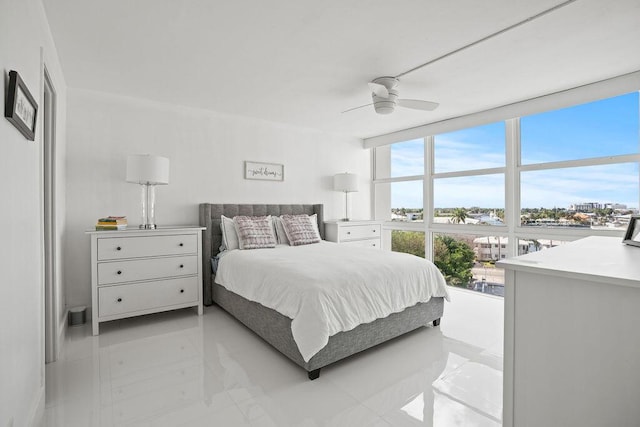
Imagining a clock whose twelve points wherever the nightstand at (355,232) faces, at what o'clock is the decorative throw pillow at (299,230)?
The decorative throw pillow is roughly at 3 o'clock from the nightstand.

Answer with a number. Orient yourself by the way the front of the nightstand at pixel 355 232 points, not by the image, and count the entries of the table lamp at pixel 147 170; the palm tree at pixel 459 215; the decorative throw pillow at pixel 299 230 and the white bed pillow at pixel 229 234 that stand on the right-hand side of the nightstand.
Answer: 3

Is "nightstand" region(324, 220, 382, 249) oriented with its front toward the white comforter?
no

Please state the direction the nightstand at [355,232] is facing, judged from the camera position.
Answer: facing the viewer and to the right of the viewer

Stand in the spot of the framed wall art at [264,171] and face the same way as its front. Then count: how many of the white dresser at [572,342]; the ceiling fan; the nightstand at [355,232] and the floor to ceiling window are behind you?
0

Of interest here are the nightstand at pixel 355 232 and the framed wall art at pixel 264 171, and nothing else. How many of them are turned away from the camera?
0

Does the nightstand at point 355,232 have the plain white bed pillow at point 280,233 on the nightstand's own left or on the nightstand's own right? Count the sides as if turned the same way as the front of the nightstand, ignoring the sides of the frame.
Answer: on the nightstand's own right

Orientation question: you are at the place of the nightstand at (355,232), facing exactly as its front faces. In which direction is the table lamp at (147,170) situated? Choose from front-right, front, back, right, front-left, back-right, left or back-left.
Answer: right

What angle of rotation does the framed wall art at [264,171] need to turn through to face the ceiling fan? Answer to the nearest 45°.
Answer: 0° — it already faces it

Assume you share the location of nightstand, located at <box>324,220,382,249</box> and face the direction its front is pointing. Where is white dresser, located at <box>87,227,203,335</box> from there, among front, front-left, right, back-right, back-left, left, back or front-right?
right

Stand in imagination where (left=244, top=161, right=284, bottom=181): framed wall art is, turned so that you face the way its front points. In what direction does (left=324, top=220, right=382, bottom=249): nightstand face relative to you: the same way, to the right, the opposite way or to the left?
the same way

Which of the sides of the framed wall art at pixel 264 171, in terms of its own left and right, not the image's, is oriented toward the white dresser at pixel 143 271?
right

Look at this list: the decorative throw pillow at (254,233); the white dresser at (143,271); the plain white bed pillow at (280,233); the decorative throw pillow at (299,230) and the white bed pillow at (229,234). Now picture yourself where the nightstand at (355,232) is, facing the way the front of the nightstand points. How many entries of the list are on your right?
5

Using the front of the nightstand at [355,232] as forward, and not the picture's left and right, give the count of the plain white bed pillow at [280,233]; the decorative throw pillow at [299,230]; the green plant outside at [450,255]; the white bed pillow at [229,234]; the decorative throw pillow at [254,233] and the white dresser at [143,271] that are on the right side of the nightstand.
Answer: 5

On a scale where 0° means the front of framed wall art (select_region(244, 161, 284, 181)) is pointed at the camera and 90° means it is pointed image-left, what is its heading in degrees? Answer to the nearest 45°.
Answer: approximately 315°
